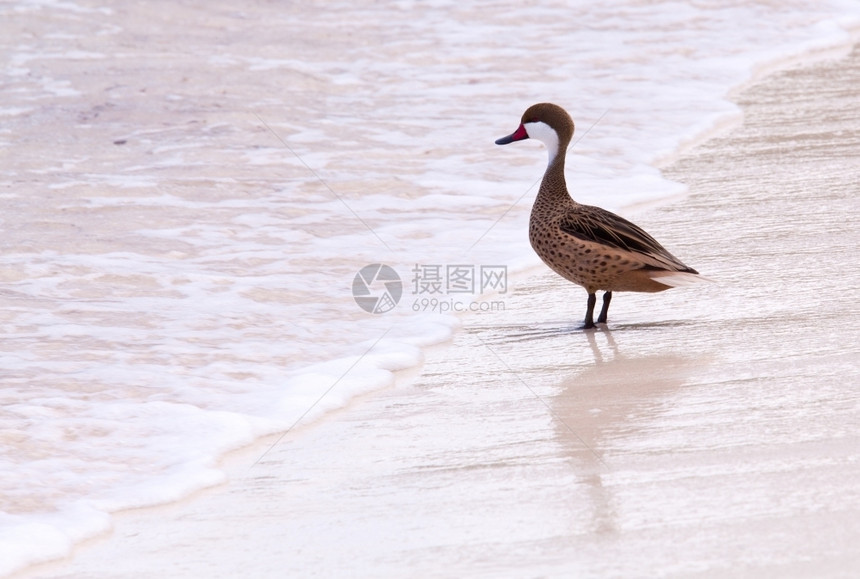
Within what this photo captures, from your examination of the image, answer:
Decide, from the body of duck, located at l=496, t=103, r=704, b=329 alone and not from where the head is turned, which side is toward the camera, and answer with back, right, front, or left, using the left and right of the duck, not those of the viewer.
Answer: left
